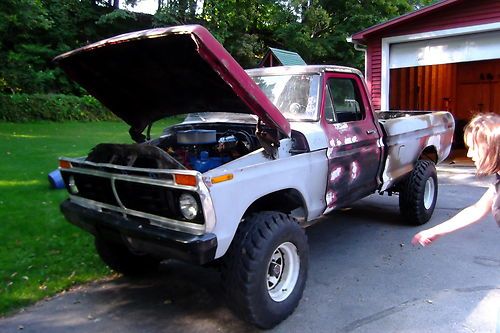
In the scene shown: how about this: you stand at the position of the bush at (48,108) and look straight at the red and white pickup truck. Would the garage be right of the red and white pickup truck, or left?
left

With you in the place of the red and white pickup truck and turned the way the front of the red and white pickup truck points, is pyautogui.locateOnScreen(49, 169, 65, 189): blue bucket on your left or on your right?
on your right

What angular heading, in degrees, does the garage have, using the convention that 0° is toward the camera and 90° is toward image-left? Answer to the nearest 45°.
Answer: approximately 45°

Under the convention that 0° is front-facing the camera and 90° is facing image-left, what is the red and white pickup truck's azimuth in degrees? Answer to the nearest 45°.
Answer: approximately 45°

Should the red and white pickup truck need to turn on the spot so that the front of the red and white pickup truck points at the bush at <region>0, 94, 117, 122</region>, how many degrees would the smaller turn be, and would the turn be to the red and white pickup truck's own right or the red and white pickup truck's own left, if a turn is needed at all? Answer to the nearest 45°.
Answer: approximately 90° to the red and white pickup truck's own right

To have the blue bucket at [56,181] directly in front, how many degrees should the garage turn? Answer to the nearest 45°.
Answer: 0° — it already faces it

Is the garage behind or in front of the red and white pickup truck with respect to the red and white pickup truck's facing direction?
behind
